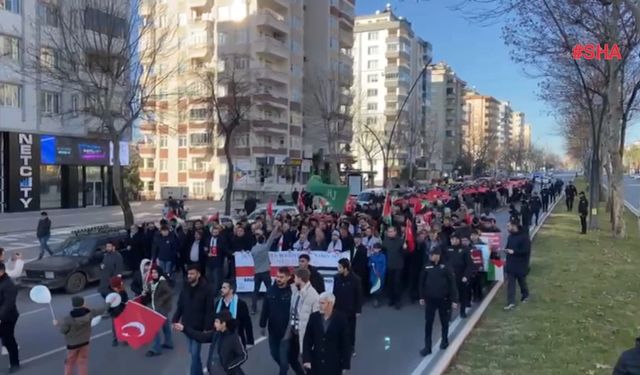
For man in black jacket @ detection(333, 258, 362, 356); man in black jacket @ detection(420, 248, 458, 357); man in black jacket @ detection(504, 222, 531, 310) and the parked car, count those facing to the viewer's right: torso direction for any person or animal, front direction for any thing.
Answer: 0

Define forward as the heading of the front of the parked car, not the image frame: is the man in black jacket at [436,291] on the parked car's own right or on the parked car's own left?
on the parked car's own left

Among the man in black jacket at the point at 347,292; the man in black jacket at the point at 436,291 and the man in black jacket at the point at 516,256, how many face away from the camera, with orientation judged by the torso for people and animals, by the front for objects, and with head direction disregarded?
0

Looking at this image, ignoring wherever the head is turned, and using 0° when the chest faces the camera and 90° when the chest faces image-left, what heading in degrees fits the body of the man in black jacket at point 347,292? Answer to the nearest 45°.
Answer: approximately 45°

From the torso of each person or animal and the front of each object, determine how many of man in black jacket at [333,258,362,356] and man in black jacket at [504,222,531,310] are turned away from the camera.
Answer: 0

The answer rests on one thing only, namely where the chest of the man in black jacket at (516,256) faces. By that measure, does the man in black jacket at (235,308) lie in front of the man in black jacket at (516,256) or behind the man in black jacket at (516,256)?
in front

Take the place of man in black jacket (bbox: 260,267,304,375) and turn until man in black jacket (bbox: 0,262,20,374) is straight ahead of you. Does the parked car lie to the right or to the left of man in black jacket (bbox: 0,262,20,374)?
right

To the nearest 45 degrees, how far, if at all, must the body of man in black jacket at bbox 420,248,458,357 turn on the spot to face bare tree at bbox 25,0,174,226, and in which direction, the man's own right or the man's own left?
approximately 135° to the man's own right

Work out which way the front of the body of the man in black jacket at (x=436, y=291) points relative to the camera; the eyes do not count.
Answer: toward the camera

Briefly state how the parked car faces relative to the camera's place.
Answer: facing the viewer and to the left of the viewer

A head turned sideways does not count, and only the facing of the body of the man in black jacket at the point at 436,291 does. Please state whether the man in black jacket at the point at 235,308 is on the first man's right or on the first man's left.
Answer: on the first man's right

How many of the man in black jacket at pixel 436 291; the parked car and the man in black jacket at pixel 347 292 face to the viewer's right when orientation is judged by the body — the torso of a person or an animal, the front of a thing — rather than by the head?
0
